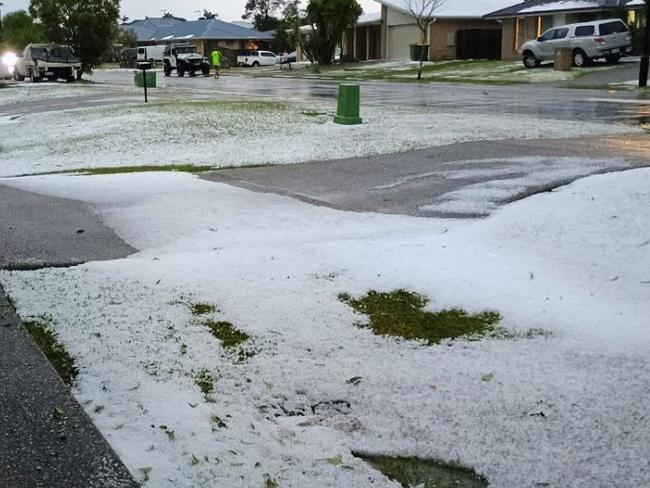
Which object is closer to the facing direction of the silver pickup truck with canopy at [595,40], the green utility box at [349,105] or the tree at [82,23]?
the tree

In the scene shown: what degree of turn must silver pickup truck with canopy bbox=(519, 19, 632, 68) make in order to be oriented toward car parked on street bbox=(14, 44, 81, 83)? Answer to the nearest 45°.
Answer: approximately 45° to its left

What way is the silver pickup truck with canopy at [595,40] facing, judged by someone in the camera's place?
facing away from the viewer and to the left of the viewer

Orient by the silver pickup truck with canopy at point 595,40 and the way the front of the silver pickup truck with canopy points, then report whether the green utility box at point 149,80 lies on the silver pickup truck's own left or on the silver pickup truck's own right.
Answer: on the silver pickup truck's own left
